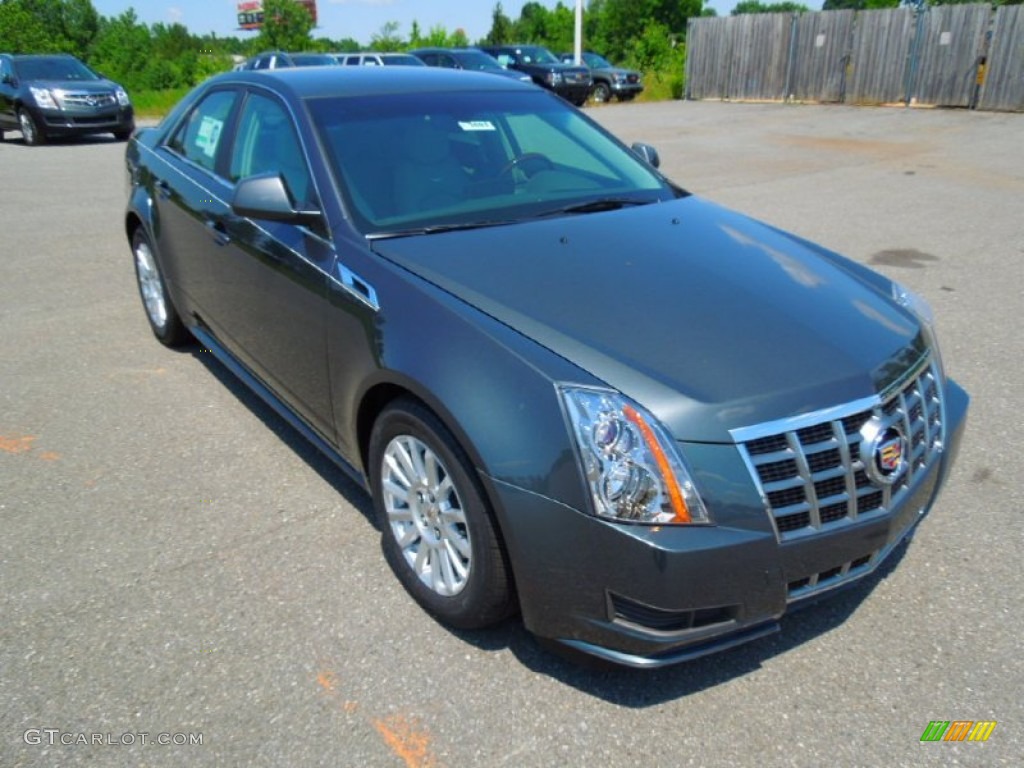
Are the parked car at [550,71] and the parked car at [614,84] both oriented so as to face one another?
no

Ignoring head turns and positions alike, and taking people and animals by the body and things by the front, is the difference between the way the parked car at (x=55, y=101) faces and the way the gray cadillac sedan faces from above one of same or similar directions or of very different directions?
same or similar directions

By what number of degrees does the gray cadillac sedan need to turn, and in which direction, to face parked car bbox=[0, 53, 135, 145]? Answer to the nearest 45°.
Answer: approximately 180°

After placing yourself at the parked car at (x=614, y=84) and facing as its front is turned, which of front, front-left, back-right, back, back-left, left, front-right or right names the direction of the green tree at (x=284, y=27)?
back

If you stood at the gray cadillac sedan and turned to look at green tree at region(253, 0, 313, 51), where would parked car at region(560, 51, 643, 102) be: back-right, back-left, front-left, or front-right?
front-right

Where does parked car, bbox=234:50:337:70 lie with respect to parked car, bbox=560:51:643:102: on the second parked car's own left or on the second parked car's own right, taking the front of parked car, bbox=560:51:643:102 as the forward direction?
on the second parked car's own right

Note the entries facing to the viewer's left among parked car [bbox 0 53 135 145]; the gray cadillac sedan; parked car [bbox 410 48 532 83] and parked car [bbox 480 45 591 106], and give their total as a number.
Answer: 0

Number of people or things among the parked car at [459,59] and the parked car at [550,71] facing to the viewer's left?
0

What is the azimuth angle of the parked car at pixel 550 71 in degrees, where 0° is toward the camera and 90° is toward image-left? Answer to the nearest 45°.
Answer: approximately 315°

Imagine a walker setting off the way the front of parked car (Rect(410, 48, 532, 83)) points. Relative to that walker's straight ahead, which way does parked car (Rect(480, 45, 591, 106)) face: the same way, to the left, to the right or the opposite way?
the same way

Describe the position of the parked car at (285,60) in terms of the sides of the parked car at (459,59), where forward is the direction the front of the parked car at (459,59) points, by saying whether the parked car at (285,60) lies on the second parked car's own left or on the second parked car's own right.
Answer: on the second parked car's own right

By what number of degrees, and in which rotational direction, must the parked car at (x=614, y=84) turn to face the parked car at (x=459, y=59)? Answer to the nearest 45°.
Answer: approximately 90° to its right

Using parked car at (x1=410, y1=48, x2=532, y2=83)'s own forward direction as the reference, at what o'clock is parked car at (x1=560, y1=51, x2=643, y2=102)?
parked car at (x1=560, y1=51, x2=643, y2=102) is roughly at 9 o'clock from parked car at (x1=410, y1=48, x2=532, y2=83).

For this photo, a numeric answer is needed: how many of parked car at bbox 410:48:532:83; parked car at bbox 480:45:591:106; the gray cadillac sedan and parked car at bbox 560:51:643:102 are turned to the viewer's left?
0

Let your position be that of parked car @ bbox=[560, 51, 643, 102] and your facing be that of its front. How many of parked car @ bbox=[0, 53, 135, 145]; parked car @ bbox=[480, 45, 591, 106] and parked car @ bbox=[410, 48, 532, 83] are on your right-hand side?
3

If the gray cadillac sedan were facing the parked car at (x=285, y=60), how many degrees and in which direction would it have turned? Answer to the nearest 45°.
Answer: approximately 135° to its left

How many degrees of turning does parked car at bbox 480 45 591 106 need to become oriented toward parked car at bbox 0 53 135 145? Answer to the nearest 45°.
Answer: approximately 90° to its right

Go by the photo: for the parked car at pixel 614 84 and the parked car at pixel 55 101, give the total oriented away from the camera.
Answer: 0

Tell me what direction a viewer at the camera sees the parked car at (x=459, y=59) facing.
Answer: facing the viewer and to the right of the viewer

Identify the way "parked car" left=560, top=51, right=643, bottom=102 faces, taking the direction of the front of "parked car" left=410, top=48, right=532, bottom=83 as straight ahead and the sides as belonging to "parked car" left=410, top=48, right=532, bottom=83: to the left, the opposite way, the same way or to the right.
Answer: the same way

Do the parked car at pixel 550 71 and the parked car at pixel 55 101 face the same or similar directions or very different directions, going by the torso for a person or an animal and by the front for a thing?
same or similar directions

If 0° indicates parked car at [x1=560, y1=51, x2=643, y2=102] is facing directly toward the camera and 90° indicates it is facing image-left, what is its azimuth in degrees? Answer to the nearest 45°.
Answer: approximately 315°
